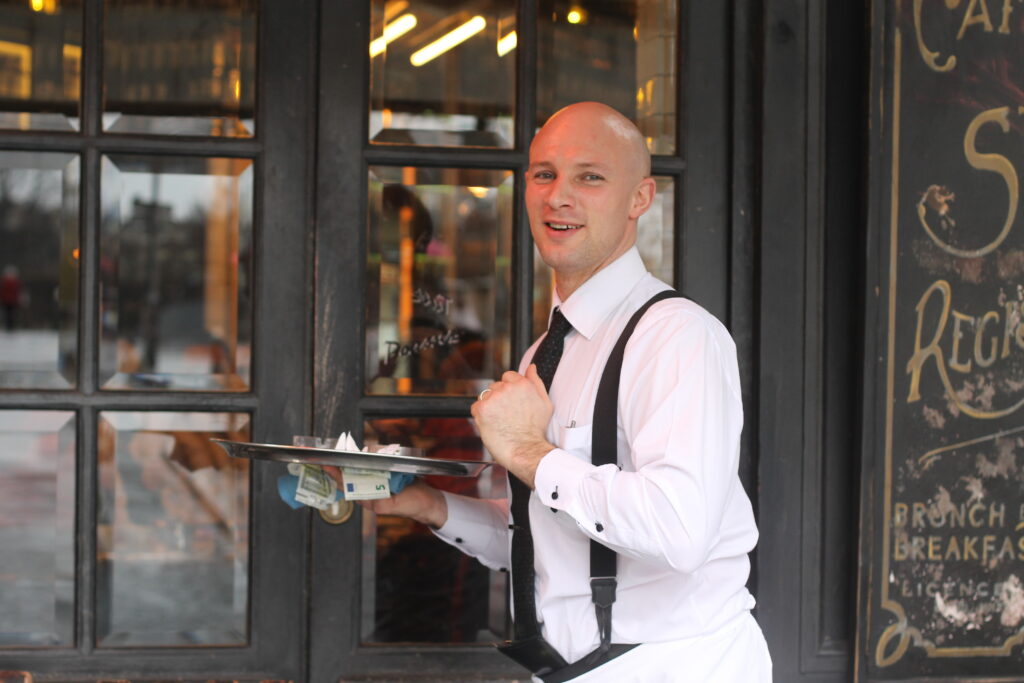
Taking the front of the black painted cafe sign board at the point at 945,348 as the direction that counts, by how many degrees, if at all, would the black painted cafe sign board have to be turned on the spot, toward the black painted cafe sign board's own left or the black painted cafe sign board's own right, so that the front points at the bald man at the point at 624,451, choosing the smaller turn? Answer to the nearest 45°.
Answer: approximately 45° to the black painted cafe sign board's own right

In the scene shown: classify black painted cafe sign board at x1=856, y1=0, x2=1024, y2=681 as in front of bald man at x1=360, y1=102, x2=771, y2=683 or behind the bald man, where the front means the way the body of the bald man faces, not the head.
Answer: behind

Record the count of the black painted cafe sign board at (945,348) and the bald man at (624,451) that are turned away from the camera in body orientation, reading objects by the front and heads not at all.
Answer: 0

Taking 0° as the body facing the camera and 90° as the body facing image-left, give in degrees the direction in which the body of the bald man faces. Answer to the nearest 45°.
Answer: approximately 45°

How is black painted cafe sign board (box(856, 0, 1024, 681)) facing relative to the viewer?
toward the camera
